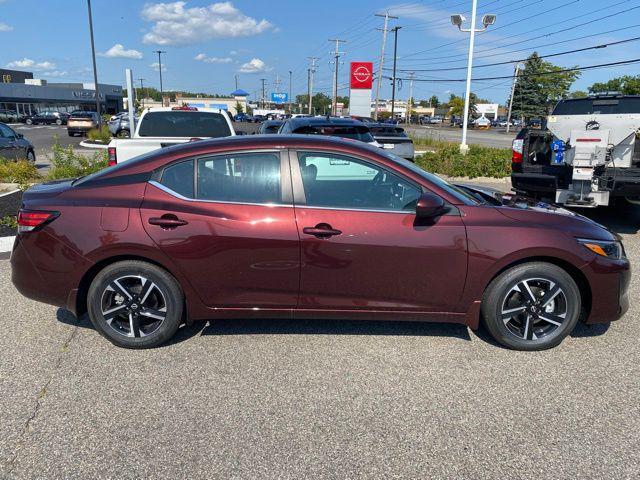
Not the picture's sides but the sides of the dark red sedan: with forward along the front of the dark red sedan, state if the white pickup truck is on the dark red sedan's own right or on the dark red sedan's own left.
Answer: on the dark red sedan's own left

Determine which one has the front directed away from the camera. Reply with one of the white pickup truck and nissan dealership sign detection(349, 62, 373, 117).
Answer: the white pickup truck

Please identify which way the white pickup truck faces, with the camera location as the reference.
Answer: facing away from the viewer

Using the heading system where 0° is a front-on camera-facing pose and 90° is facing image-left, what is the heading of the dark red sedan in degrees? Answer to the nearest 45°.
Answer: approximately 270°

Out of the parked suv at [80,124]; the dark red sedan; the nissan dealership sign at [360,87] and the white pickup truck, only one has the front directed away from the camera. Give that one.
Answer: the white pickup truck

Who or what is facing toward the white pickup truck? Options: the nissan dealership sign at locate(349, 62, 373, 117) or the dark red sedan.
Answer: the nissan dealership sign

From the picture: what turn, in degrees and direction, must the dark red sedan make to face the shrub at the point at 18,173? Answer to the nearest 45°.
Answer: approximately 135° to its left

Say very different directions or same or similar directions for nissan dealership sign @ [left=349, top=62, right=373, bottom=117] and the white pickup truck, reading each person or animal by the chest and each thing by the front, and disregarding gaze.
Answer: very different directions

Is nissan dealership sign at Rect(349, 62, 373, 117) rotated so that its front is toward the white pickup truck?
yes

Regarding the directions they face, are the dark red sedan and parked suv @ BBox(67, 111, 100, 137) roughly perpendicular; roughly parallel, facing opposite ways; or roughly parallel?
roughly perpendicular

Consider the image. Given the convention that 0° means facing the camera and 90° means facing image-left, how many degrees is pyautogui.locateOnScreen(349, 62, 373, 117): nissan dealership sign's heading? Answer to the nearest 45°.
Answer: approximately 0°
